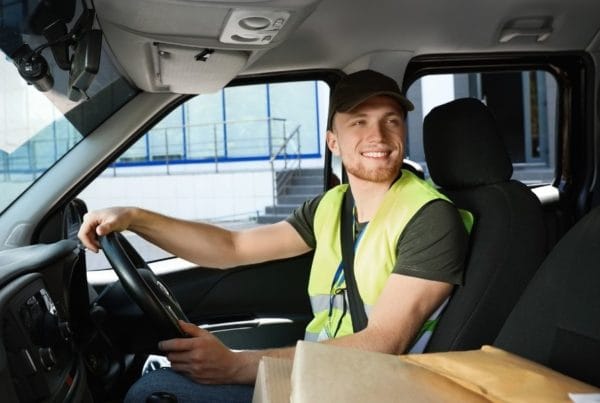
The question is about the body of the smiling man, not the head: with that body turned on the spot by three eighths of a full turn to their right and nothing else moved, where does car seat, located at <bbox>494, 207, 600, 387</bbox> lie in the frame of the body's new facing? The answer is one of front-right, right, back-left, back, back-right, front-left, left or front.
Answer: back-right

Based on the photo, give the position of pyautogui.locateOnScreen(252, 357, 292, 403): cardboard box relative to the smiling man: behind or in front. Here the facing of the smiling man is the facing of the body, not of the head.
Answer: in front

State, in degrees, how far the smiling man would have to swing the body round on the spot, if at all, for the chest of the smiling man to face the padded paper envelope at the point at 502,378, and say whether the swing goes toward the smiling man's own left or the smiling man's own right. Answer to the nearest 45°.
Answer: approximately 45° to the smiling man's own left

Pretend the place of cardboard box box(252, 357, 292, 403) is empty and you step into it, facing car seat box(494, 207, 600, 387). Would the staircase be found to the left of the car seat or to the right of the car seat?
left

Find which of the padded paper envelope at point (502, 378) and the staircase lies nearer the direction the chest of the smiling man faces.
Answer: the padded paper envelope

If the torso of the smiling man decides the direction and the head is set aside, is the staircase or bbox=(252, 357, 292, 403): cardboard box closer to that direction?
the cardboard box

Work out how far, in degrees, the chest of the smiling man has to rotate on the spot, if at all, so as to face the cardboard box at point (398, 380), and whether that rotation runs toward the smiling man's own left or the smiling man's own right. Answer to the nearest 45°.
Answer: approximately 45° to the smiling man's own left

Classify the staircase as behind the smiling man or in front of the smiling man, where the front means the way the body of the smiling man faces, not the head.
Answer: behind
